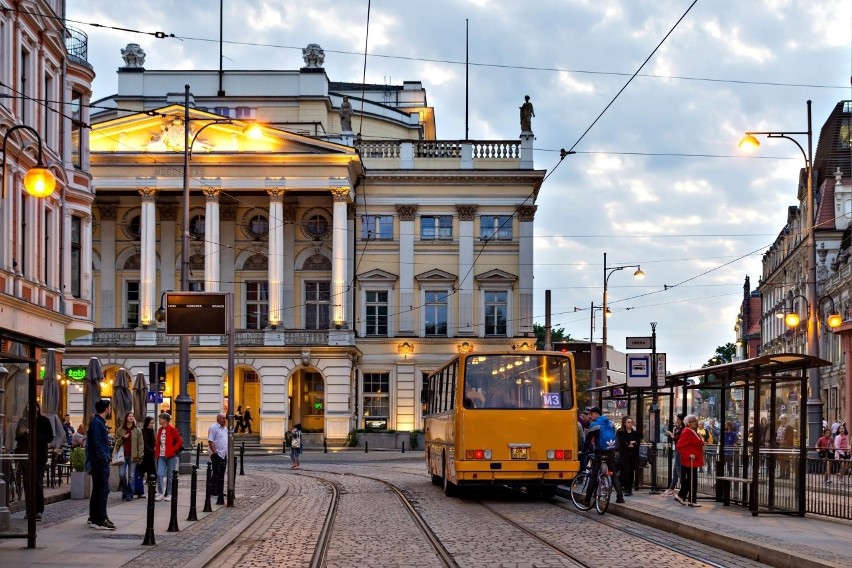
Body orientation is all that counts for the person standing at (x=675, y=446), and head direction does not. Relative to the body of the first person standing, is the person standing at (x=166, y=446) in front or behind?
in front

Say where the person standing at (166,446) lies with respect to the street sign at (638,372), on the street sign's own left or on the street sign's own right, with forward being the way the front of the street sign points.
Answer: on the street sign's own right

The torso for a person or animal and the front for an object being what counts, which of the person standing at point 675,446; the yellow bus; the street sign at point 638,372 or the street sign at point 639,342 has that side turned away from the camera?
the yellow bus

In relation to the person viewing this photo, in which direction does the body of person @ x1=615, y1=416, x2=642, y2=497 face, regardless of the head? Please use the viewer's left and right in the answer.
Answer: facing the viewer

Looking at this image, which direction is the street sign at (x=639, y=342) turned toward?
toward the camera

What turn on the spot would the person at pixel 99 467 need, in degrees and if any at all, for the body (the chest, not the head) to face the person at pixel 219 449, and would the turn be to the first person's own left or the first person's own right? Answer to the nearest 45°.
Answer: approximately 90° to the first person's own left

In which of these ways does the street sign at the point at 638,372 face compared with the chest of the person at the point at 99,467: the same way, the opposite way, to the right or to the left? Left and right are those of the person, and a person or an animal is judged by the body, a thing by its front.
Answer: to the right
